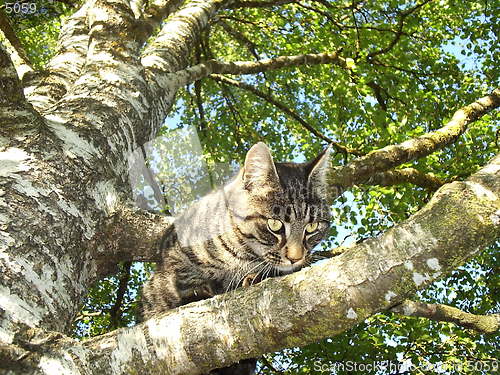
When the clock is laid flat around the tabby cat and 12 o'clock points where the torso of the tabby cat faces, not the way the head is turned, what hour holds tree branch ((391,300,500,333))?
The tree branch is roughly at 10 o'clock from the tabby cat.

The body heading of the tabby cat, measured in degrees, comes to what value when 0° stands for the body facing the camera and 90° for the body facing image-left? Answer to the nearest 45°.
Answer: approximately 315°

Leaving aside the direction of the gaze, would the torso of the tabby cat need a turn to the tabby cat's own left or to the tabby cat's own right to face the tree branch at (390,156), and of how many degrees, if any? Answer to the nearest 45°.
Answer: approximately 90° to the tabby cat's own left
